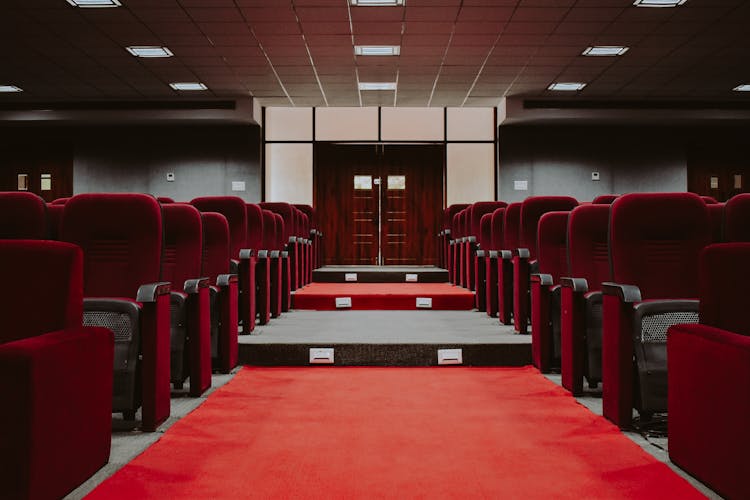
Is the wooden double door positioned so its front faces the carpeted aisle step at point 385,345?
yes

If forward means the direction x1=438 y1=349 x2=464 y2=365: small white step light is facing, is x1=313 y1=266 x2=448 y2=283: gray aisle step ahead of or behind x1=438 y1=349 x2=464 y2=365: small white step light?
behind

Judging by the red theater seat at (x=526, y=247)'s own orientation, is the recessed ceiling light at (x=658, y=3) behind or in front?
behind

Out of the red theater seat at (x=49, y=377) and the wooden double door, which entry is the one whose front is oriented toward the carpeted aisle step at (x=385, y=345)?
the wooden double door
